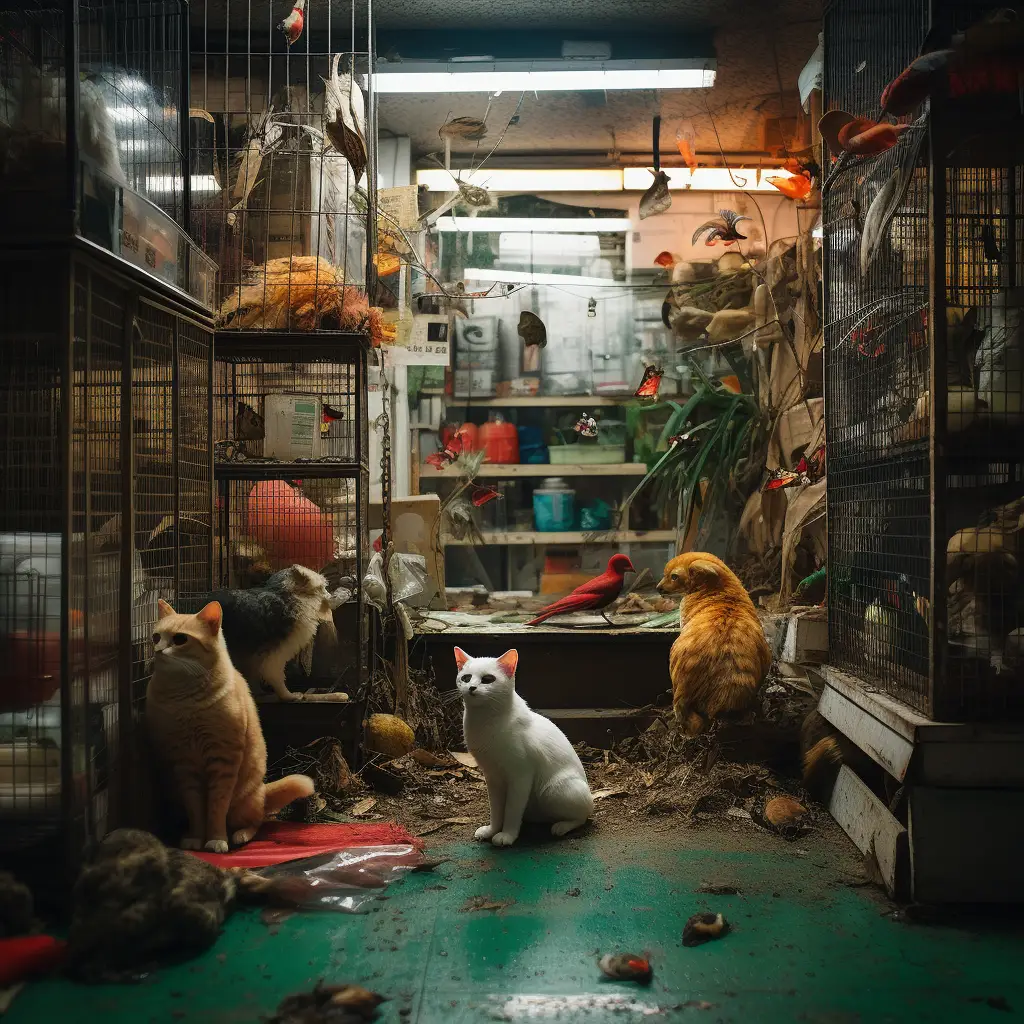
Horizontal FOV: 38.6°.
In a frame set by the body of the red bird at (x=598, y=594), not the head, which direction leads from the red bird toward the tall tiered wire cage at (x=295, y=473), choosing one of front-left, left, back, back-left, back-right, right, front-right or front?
back-right

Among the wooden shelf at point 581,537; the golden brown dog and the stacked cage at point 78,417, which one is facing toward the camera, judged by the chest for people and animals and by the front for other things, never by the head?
the wooden shelf

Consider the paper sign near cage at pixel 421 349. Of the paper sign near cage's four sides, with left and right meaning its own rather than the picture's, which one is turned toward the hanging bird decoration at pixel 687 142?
left

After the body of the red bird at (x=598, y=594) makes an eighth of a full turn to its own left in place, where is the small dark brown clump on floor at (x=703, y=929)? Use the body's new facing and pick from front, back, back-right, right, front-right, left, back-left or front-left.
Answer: back-right

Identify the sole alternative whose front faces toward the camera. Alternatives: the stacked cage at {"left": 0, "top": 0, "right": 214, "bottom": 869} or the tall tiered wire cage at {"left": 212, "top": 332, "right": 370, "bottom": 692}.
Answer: the tall tiered wire cage

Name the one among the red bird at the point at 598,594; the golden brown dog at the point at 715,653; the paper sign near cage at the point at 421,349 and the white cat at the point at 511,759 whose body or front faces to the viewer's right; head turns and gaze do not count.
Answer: the red bird

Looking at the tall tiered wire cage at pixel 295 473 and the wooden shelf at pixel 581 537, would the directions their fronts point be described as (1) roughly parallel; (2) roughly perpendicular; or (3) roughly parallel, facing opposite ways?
roughly parallel

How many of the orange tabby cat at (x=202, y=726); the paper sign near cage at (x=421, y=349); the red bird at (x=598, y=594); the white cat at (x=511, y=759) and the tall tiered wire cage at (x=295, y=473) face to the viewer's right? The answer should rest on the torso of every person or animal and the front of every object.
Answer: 1

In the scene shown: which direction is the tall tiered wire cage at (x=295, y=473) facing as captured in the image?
toward the camera

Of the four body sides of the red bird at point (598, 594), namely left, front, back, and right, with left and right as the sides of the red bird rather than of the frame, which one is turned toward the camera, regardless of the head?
right

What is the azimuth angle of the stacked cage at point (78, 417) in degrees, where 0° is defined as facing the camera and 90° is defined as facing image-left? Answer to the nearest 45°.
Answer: approximately 270°

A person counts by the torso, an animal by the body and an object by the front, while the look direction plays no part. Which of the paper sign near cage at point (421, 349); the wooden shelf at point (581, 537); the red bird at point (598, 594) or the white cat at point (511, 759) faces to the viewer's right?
the red bird

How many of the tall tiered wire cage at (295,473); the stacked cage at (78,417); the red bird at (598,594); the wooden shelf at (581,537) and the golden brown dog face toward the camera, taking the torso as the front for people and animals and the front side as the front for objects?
2

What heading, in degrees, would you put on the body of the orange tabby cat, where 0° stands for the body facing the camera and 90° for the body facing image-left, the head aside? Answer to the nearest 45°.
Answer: approximately 45°

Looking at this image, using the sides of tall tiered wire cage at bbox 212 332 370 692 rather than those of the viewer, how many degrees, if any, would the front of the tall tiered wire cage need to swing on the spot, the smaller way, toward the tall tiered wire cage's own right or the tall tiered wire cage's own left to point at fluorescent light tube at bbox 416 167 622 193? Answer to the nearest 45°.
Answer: approximately 135° to the tall tiered wire cage's own left
